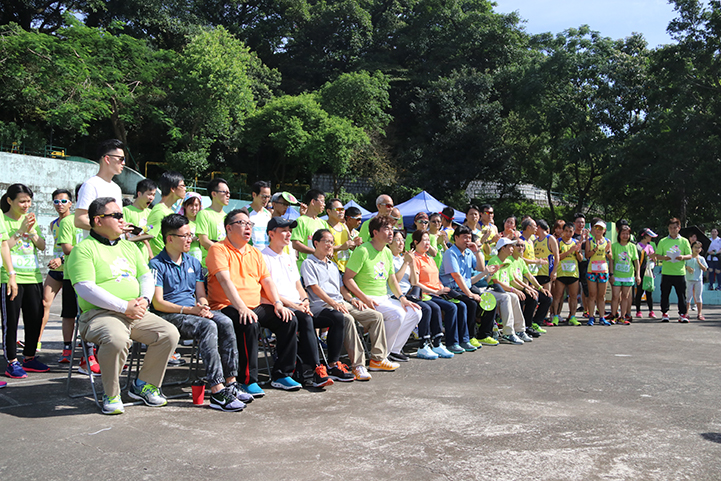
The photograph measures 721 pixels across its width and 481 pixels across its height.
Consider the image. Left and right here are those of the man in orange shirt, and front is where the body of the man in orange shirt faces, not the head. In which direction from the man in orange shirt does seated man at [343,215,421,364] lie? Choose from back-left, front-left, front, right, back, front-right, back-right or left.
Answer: left

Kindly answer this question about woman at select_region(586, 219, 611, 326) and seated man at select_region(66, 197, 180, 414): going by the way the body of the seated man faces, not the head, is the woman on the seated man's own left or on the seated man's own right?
on the seated man's own left

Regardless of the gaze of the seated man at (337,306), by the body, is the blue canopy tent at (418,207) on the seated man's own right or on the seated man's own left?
on the seated man's own left

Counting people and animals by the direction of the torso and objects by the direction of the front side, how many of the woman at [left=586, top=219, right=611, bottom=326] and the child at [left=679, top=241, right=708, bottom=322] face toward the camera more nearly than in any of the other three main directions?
2

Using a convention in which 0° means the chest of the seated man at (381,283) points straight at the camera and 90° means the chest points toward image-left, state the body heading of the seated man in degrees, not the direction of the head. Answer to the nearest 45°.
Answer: approximately 315°

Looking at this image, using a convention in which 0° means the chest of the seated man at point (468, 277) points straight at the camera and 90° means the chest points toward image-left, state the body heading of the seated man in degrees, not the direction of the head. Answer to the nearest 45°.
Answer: approximately 315°

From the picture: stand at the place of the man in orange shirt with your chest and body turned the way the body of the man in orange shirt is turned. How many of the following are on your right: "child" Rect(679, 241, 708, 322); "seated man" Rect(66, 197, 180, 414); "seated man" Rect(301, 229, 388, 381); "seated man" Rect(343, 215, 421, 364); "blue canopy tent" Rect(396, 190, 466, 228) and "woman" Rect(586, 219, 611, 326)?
1

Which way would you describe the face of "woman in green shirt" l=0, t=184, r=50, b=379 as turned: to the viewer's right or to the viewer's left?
to the viewer's right

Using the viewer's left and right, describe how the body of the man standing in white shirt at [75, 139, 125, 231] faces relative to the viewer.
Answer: facing the viewer and to the right of the viewer

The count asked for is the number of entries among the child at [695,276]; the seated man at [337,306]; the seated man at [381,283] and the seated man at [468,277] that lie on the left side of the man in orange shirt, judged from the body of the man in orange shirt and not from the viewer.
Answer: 4

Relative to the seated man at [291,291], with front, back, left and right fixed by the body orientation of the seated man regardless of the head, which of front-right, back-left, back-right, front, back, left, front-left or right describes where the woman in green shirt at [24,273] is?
back-right

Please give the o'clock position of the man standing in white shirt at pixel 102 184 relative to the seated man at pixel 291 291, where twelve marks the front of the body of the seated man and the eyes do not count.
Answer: The man standing in white shirt is roughly at 4 o'clock from the seated man.

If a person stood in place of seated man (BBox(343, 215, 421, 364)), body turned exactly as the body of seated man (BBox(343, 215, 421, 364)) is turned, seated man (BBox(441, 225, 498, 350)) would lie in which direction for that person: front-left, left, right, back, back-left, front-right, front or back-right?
left

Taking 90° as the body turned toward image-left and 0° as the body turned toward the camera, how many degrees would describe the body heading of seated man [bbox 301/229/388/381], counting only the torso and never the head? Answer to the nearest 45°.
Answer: approximately 315°

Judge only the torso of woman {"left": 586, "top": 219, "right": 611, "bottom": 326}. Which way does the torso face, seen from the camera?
toward the camera
